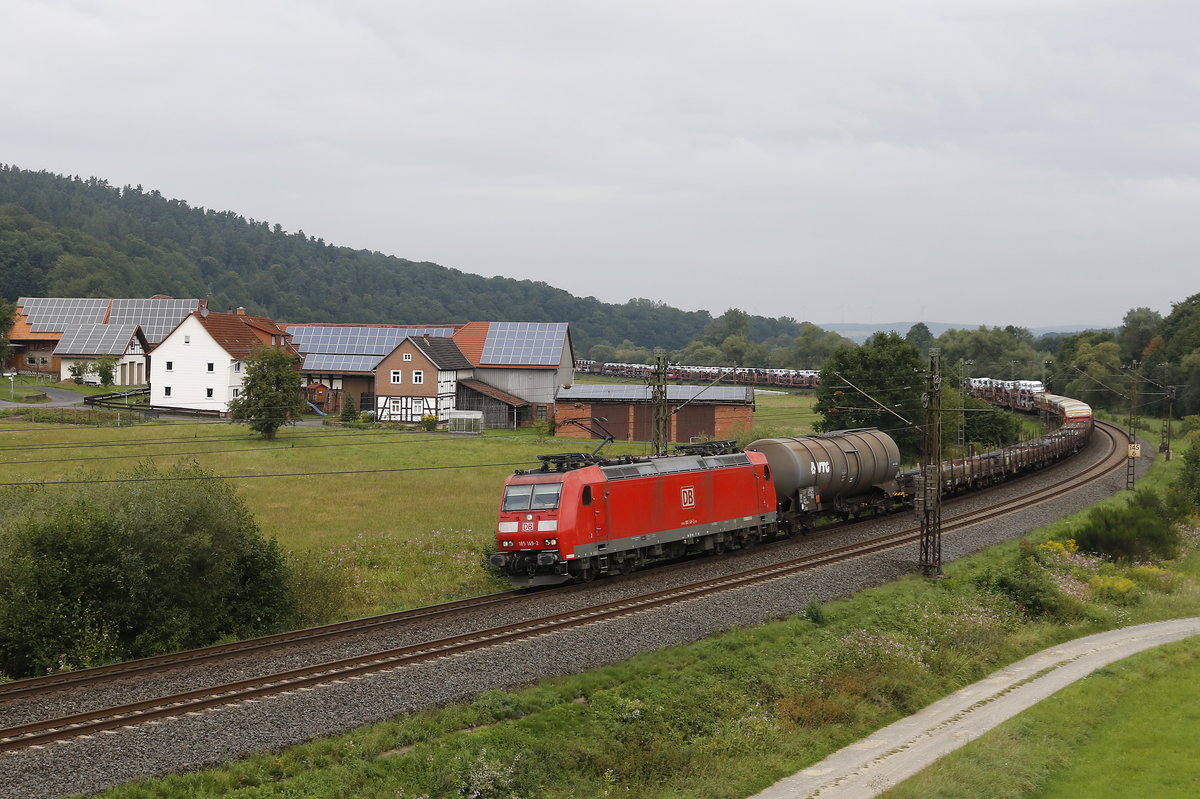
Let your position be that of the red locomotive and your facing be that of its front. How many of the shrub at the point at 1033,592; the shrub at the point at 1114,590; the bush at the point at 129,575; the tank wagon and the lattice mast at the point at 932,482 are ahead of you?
1

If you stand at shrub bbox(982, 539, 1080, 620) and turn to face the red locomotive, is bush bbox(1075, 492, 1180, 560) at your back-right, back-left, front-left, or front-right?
back-right

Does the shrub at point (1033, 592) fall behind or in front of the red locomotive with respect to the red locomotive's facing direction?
behind

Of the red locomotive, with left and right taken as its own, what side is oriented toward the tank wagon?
back

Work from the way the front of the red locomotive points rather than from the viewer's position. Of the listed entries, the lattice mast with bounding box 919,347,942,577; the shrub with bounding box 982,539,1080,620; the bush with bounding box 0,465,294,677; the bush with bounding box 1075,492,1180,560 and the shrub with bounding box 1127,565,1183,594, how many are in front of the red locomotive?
1

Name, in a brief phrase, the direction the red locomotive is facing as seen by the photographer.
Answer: facing the viewer and to the left of the viewer

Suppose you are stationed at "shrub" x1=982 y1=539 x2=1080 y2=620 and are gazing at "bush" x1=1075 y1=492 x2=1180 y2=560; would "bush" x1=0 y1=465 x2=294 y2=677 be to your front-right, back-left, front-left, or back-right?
back-left

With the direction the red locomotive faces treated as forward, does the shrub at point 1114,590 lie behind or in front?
behind

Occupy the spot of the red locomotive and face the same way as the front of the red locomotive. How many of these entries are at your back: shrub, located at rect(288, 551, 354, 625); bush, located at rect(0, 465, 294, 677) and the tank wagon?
1

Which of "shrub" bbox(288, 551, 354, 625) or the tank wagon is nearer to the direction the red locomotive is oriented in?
the shrub

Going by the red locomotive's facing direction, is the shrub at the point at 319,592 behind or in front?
in front

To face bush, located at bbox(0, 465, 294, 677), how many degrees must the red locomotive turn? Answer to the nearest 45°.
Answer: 0° — it already faces it
